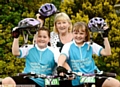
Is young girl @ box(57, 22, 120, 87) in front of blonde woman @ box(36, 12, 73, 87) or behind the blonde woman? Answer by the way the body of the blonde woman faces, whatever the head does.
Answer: in front

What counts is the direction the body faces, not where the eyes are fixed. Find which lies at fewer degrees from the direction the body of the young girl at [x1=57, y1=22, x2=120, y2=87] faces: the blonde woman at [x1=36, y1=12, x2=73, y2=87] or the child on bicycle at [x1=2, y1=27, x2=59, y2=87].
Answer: the child on bicycle

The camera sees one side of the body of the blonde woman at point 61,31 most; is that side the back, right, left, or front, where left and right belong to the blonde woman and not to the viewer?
front

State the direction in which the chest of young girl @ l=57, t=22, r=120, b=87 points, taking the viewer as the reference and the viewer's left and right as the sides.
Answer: facing the viewer

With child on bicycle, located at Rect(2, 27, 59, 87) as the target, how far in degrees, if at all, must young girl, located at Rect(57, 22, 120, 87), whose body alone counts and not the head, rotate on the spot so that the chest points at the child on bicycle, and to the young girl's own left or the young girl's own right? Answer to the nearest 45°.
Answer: approximately 90° to the young girl's own right
